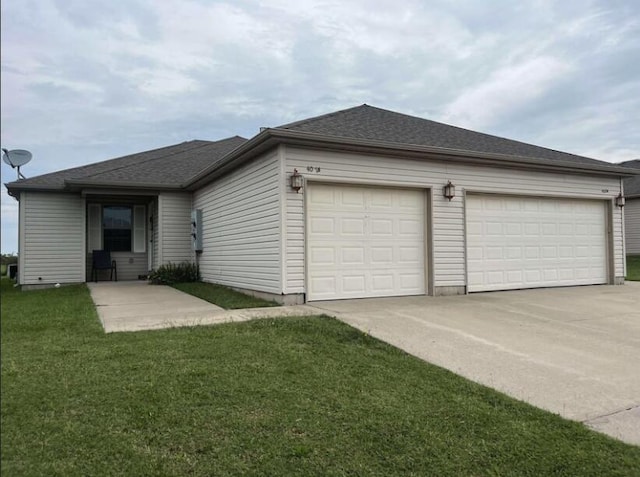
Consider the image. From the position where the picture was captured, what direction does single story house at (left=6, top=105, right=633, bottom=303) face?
facing the viewer and to the right of the viewer

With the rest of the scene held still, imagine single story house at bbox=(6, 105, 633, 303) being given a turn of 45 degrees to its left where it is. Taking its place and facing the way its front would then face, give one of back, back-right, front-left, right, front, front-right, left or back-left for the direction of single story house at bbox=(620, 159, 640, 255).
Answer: front-left
